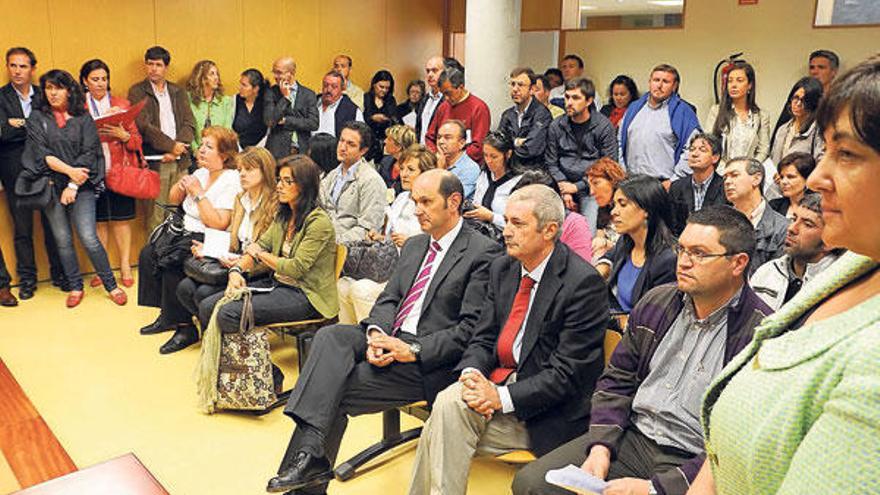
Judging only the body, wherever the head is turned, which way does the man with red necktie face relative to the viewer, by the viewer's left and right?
facing the viewer and to the left of the viewer

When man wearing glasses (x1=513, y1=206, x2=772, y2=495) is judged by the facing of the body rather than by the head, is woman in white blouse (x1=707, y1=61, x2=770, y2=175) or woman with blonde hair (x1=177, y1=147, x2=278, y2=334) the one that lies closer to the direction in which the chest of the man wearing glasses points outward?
the woman with blonde hair

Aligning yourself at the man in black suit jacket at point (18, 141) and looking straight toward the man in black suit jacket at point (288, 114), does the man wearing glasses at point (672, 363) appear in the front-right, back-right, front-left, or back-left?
front-right

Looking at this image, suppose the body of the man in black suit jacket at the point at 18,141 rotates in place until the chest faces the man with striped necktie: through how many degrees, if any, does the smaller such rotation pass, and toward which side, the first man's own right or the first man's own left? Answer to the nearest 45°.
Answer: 0° — they already face them

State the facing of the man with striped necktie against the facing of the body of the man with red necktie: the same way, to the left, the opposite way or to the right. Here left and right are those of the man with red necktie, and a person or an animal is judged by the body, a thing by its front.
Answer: the same way

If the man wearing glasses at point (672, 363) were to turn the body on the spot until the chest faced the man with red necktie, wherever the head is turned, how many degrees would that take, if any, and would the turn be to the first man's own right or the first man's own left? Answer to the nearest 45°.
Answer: approximately 45° to the first man's own right

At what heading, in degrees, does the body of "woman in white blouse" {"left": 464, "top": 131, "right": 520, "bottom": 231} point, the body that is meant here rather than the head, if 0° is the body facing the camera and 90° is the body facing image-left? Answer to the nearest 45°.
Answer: approximately 45°

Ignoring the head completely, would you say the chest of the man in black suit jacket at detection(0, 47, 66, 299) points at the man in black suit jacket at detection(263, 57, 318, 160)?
no

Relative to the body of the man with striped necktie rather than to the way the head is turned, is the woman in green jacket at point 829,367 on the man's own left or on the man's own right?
on the man's own left

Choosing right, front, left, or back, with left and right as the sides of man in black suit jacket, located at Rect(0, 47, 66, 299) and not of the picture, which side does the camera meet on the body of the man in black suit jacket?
front

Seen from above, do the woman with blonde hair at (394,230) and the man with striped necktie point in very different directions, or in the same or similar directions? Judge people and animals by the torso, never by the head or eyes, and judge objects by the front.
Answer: same or similar directions

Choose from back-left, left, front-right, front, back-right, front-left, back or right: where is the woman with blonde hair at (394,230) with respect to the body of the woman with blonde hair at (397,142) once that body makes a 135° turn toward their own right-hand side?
back

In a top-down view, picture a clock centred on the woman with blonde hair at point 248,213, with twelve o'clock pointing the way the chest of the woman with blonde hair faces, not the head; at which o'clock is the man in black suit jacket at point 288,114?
The man in black suit jacket is roughly at 5 o'clock from the woman with blonde hair.

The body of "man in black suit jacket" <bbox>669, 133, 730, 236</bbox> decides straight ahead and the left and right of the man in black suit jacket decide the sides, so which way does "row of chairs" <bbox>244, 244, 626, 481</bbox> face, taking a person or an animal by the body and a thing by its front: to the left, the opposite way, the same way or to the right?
the same way

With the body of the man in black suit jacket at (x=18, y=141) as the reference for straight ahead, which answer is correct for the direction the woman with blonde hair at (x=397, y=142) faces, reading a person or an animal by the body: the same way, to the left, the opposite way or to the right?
to the right

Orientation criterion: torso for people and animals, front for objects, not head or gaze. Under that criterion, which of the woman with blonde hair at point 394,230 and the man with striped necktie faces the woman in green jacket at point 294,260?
the woman with blonde hair

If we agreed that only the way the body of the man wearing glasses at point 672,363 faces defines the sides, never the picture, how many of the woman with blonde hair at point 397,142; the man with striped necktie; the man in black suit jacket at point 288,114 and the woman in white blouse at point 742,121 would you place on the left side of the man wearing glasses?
0

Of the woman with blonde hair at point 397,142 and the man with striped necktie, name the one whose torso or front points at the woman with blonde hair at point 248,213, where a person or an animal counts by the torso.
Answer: the woman with blonde hair at point 397,142

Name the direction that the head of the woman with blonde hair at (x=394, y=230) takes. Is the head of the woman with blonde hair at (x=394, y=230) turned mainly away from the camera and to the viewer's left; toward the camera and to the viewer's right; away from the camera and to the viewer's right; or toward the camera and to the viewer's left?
toward the camera and to the viewer's left
